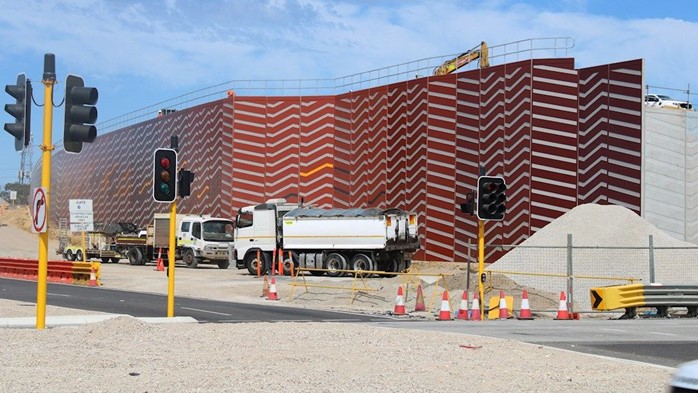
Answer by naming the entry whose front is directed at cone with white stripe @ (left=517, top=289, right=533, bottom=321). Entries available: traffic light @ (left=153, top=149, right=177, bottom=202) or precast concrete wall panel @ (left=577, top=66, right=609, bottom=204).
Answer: the precast concrete wall panel

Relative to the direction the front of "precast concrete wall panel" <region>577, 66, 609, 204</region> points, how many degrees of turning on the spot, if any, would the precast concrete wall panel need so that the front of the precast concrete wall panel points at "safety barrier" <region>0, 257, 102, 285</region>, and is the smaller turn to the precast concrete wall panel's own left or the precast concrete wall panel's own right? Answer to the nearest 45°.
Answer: approximately 45° to the precast concrete wall panel's own right

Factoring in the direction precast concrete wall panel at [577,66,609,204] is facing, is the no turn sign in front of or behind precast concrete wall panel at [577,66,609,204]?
in front

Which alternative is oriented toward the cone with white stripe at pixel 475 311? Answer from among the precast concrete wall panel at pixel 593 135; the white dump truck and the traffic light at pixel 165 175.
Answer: the precast concrete wall panel

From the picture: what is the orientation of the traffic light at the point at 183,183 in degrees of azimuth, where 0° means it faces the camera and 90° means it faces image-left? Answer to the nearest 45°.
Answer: approximately 270°

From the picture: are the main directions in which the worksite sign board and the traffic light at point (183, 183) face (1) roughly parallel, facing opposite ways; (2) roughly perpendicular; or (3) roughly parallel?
roughly perpendicular

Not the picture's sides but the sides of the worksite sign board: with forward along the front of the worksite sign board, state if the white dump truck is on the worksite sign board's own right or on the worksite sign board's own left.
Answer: on the worksite sign board's own left

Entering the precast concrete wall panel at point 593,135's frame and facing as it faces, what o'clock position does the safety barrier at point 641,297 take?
The safety barrier is roughly at 12 o'clock from the precast concrete wall panel.

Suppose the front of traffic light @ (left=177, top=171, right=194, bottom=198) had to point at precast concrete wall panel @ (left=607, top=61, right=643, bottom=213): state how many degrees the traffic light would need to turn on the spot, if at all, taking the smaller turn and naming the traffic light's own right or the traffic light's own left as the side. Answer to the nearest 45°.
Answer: approximately 45° to the traffic light's own left
